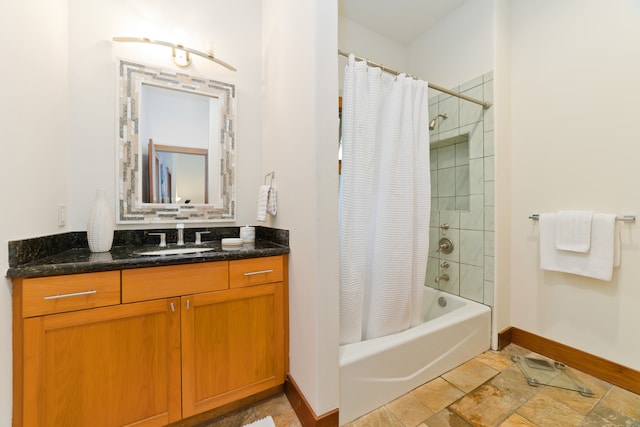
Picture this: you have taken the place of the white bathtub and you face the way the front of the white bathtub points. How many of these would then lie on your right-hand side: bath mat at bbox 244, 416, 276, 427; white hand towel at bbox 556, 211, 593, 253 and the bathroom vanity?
2

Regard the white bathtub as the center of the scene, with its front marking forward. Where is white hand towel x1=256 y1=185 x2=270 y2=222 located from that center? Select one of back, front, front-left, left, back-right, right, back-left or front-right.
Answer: back-right

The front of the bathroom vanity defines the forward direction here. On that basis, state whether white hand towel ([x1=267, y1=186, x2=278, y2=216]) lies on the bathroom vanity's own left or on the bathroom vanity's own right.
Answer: on the bathroom vanity's own left

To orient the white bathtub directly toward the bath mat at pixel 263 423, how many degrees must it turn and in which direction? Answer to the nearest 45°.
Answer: approximately 90° to its right

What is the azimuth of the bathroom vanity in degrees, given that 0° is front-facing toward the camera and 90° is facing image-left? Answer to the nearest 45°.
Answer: approximately 315°

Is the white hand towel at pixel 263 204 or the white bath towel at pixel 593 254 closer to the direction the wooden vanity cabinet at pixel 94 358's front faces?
the white bath towel

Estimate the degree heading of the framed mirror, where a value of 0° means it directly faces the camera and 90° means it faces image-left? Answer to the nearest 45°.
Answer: approximately 315°
